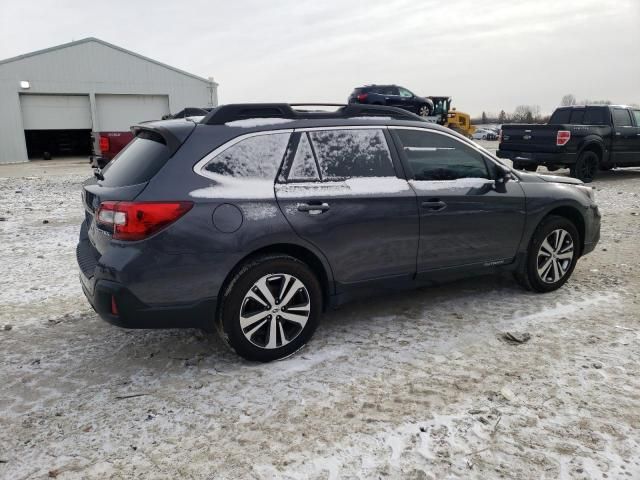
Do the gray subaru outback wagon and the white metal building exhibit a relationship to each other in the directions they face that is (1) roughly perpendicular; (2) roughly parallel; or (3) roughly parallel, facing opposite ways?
roughly perpendicular

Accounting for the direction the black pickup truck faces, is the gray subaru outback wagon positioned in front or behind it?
behind

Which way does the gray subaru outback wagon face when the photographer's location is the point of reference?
facing away from the viewer and to the right of the viewer

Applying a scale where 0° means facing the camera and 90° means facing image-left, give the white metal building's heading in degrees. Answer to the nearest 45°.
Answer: approximately 0°

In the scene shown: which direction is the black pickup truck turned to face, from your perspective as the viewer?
facing away from the viewer and to the right of the viewer

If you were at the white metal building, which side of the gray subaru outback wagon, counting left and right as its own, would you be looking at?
left

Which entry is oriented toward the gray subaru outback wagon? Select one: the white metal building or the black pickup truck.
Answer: the white metal building
